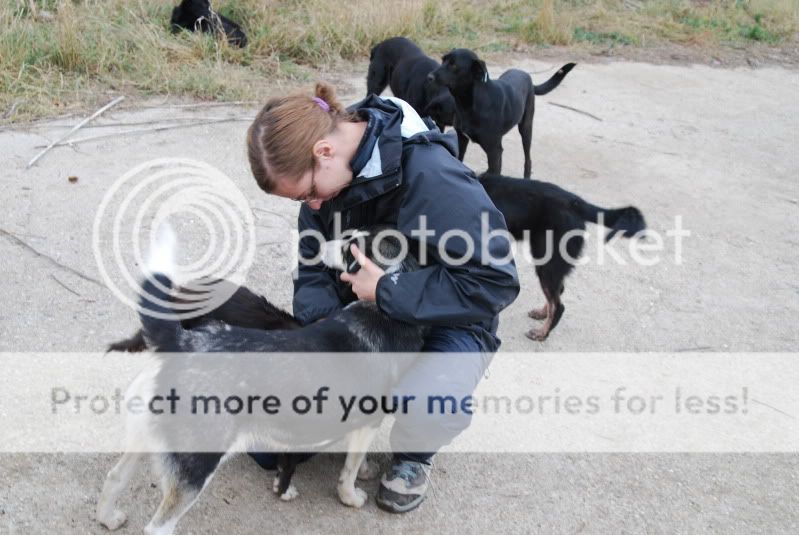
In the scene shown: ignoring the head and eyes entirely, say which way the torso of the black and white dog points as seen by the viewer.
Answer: to the viewer's right

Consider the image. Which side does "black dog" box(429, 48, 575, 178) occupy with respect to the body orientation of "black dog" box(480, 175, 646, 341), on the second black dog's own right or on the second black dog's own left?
on the second black dog's own right

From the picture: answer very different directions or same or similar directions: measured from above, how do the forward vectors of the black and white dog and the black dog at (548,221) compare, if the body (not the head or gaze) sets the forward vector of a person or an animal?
very different directions

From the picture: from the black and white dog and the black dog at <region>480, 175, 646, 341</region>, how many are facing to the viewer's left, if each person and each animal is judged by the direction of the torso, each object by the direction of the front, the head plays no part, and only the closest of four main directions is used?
1

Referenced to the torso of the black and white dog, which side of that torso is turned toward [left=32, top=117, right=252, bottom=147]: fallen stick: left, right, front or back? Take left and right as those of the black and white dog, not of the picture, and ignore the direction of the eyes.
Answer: left

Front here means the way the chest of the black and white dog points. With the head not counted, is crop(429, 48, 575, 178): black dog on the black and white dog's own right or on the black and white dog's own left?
on the black and white dog's own left

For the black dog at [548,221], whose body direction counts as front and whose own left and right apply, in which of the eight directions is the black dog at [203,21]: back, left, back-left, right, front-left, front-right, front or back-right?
front-right

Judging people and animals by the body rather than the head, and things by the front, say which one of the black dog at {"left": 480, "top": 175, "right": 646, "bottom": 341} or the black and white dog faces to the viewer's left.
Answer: the black dog

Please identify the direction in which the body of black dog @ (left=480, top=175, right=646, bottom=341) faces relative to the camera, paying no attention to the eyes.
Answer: to the viewer's left

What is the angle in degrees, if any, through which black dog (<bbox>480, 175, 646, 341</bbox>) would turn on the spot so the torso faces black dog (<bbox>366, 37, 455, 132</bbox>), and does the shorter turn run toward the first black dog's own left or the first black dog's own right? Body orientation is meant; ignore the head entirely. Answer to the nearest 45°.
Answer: approximately 45° to the first black dog's own right
